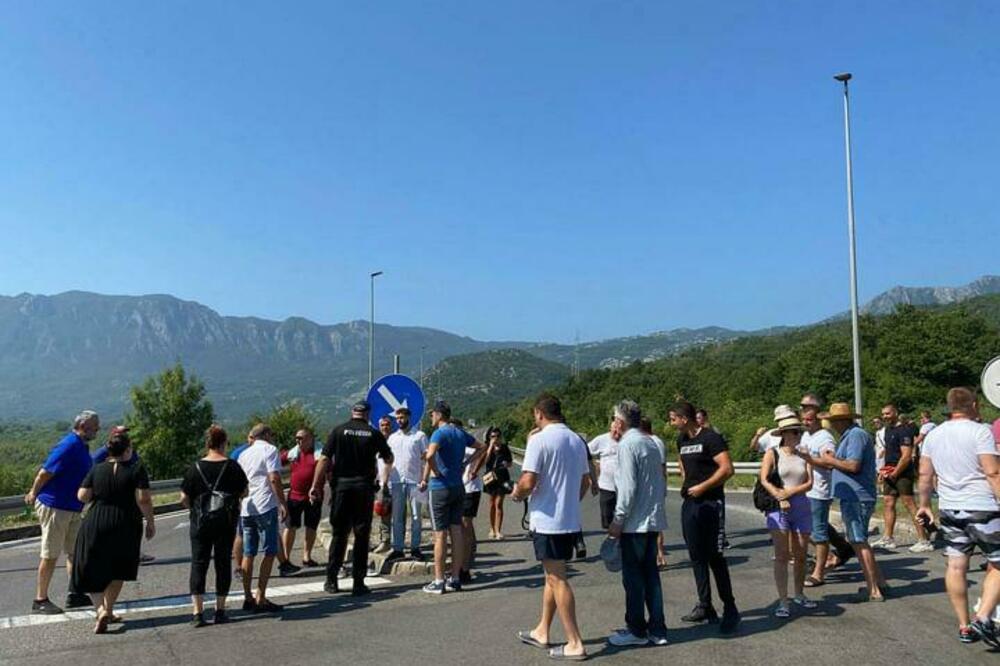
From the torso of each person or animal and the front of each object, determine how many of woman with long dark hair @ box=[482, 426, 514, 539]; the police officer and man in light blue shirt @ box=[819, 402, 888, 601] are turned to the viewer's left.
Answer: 1

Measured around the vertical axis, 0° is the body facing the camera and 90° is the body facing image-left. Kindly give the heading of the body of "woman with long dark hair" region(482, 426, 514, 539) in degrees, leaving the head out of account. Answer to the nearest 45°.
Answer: approximately 0°

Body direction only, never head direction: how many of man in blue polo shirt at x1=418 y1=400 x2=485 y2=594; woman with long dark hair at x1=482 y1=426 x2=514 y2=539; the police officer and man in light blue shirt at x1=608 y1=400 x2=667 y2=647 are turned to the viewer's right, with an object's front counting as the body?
0

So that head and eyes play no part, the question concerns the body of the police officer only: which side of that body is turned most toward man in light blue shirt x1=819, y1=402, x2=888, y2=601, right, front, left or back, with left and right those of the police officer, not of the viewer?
right

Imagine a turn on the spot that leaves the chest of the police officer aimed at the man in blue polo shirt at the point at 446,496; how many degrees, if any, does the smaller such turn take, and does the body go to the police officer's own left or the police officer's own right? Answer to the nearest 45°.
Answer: approximately 90° to the police officer's own right

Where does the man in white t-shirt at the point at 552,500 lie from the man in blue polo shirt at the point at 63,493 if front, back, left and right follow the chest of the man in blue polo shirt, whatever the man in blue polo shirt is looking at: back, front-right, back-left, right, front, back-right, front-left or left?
front-right

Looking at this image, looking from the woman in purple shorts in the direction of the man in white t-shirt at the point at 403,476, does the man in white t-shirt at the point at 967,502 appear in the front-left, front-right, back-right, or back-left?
back-left

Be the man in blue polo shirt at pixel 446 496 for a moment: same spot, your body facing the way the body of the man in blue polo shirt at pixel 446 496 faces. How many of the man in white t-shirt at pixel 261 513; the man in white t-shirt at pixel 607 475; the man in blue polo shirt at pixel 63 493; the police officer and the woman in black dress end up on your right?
1

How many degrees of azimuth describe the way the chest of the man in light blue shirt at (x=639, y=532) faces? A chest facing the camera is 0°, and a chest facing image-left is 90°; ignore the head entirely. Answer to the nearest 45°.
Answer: approximately 135°

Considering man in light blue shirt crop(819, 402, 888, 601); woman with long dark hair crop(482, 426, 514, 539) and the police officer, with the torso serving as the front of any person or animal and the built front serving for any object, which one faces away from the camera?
the police officer

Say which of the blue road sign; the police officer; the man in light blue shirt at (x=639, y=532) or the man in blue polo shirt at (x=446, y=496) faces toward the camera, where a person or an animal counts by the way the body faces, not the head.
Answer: the blue road sign

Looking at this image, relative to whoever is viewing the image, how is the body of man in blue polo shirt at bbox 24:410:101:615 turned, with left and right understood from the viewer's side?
facing to the right of the viewer

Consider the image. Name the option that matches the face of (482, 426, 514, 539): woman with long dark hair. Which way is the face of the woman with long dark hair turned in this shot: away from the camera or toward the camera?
toward the camera

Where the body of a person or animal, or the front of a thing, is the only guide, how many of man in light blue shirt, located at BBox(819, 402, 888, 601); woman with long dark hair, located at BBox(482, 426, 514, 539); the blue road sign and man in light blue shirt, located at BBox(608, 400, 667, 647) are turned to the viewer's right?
0

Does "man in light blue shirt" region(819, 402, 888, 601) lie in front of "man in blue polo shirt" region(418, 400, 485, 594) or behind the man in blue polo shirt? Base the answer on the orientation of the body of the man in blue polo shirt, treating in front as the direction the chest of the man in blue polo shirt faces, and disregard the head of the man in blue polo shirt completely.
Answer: behind

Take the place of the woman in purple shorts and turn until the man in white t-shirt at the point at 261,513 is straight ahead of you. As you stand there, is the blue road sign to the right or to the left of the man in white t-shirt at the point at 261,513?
right

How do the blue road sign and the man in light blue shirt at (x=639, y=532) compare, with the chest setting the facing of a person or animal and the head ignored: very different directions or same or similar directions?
very different directions

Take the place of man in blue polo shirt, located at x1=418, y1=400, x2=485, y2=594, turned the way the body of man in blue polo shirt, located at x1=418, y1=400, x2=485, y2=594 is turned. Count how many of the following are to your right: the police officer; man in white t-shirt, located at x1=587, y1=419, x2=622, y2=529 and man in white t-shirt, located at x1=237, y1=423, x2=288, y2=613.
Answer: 1

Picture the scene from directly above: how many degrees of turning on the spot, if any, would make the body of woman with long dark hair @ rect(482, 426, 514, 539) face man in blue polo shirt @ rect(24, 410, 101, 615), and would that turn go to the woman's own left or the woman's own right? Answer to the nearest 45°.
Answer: approximately 45° to the woman's own right

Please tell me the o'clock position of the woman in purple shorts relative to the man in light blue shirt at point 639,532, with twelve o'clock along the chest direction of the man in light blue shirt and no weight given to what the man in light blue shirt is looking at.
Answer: The woman in purple shorts is roughly at 3 o'clock from the man in light blue shirt.

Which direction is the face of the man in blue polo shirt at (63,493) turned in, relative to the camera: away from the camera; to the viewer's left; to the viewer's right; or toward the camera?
to the viewer's right

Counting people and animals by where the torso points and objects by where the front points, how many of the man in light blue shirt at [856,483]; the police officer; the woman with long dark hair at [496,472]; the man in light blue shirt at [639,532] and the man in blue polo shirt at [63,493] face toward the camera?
1
